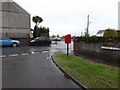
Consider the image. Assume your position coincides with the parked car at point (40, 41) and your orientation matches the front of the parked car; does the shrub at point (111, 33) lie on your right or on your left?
on your left

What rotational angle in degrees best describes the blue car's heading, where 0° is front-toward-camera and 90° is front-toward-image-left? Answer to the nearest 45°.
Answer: approximately 270°

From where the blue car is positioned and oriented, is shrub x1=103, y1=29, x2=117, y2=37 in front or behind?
in front
